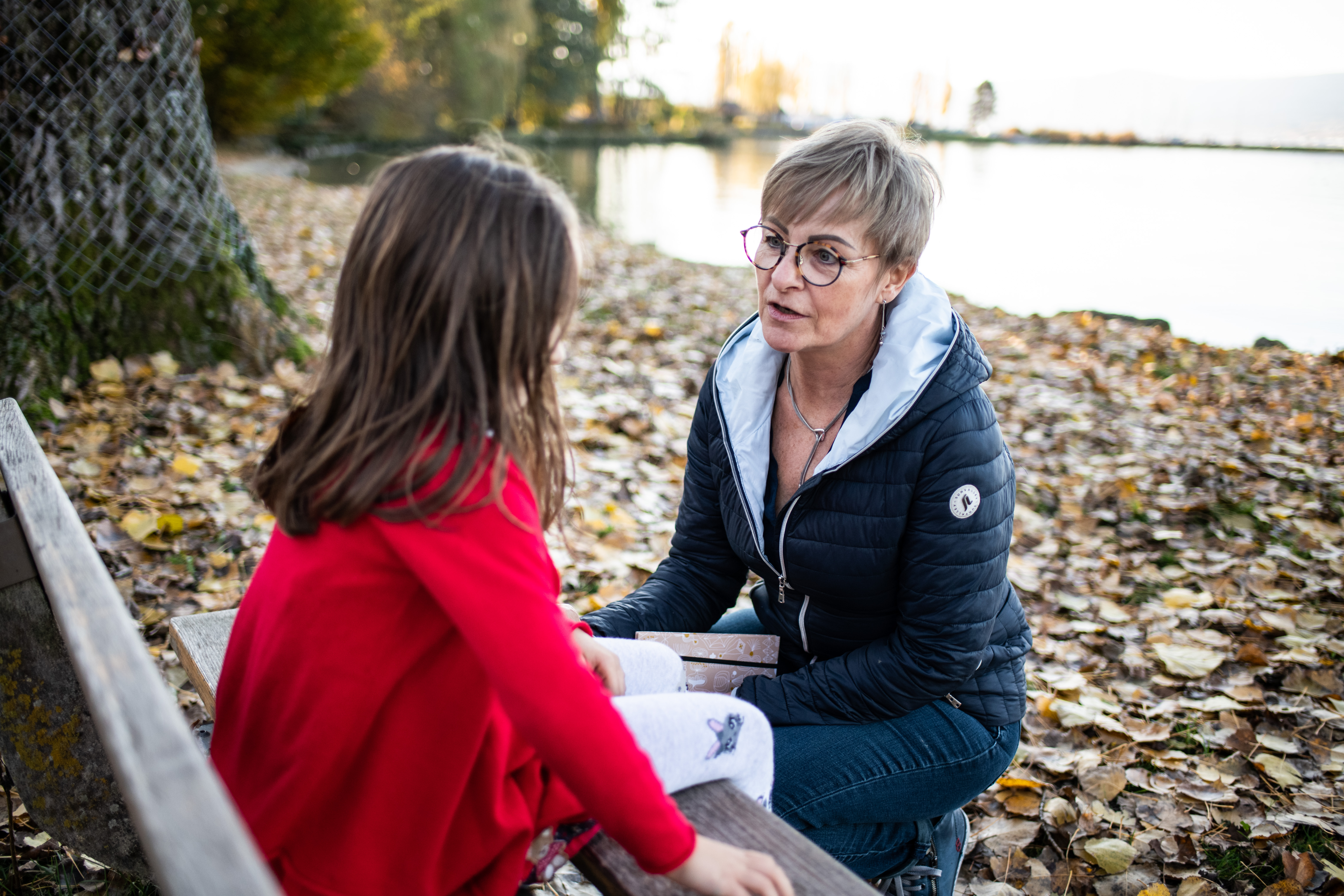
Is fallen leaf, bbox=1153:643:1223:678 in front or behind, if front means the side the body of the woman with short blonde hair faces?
behind

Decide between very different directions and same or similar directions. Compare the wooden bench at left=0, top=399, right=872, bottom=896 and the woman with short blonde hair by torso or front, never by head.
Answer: very different directions

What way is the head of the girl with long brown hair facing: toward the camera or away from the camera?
away from the camera

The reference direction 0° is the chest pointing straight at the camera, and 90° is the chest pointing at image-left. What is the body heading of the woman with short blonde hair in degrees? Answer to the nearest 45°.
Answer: approximately 45°

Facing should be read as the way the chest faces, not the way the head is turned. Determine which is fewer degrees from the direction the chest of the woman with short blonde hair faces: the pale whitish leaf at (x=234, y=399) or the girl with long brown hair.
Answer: the girl with long brown hair

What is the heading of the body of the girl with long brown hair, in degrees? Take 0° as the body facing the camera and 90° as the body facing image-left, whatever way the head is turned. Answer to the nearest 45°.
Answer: approximately 225°

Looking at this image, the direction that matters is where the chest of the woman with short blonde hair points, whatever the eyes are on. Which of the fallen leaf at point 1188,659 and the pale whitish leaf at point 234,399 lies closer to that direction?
the pale whitish leaf

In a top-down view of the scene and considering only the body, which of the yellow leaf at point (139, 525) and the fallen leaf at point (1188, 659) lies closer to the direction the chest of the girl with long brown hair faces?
the fallen leaf

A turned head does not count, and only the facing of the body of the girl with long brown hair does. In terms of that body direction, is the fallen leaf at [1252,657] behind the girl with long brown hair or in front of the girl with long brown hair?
in front

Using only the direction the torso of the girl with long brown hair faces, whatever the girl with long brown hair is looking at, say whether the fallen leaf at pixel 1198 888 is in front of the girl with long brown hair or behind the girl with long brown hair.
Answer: in front

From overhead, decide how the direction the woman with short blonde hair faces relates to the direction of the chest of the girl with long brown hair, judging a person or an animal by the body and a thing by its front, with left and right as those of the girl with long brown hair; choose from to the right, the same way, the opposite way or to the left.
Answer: the opposite way
